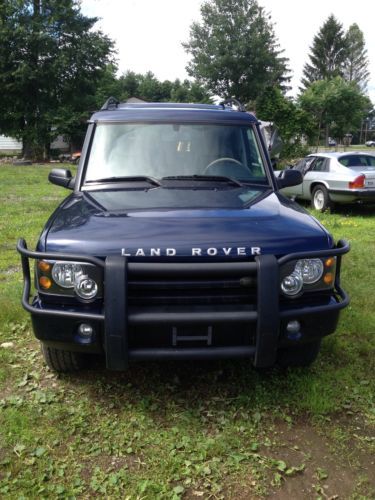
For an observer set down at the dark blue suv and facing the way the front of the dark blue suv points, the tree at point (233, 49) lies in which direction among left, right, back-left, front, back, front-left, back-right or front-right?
back

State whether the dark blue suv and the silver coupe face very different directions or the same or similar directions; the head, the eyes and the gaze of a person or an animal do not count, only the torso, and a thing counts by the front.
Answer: very different directions

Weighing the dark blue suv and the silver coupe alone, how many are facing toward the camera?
1

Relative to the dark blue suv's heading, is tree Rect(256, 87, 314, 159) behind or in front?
behind

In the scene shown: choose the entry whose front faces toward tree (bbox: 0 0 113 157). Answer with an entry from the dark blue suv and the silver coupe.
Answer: the silver coupe

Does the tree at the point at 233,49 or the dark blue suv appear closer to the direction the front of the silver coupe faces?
the tree

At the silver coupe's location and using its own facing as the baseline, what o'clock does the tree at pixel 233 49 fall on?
The tree is roughly at 1 o'clock from the silver coupe.

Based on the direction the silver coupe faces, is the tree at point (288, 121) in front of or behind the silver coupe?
in front

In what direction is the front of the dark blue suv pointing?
toward the camera

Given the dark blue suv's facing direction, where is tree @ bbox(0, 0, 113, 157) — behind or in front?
behind

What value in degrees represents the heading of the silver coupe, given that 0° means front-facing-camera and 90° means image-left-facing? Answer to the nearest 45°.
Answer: approximately 135°

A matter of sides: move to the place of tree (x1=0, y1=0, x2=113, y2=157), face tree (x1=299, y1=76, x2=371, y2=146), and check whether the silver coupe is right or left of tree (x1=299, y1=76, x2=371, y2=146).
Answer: right

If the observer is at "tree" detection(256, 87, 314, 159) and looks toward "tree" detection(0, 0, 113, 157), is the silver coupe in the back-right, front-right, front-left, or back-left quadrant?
back-left

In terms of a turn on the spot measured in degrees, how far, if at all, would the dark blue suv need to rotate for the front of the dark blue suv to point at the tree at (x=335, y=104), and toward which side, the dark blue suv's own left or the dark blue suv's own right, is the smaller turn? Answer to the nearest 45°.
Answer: approximately 180°

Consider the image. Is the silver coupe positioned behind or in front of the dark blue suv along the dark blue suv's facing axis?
behind
